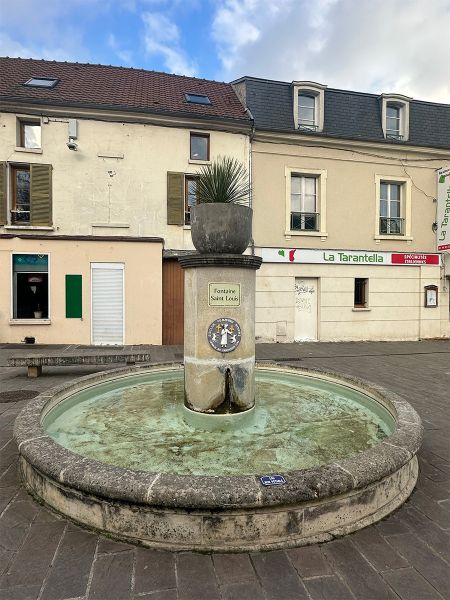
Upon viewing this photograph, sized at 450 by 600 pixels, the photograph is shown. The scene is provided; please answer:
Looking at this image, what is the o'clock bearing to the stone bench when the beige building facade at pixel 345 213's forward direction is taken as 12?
The stone bench is roughly at 1 o'clock from the beige building facade.

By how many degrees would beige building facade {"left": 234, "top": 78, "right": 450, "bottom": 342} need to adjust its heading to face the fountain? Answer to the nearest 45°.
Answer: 0° — it already faces it

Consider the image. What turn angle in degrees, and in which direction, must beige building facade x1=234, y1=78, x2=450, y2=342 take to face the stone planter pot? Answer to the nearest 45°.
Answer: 0° — it already faces it

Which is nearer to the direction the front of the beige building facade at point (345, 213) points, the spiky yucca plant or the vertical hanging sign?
the spiky yucca plant

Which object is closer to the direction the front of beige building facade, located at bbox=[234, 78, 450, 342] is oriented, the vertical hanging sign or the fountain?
the fountain

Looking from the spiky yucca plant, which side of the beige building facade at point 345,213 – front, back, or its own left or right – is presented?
front

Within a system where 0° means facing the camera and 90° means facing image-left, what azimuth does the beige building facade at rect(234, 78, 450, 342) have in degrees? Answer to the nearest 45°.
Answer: approximately 0°

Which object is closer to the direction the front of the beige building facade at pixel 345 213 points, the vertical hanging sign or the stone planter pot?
the stone planter pot

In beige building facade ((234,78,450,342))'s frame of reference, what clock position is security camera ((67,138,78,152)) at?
The security camera is roughly at 2 o'clock from the beige building facade.
